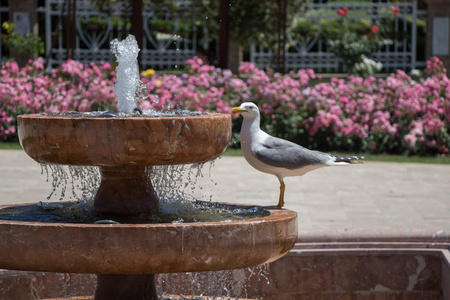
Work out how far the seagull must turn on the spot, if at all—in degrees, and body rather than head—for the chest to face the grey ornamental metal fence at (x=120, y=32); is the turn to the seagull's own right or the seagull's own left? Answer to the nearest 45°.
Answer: approximately 90° to the seagull's own right

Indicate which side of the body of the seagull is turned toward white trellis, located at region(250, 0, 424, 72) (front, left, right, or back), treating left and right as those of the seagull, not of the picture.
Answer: right

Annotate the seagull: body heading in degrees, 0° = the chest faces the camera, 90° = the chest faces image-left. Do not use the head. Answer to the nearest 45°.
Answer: approximately 90°

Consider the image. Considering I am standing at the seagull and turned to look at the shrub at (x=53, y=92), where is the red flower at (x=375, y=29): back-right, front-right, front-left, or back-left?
front-right

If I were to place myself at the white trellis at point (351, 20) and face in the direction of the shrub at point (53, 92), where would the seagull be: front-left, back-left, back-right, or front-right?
front-left

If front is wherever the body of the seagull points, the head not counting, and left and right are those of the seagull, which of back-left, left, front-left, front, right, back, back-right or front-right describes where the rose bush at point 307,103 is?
right
